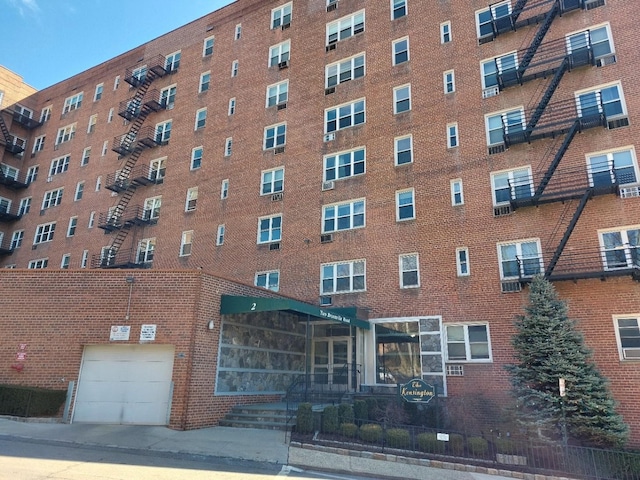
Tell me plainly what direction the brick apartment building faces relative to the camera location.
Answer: facing the viewer and to the left of the viewer
